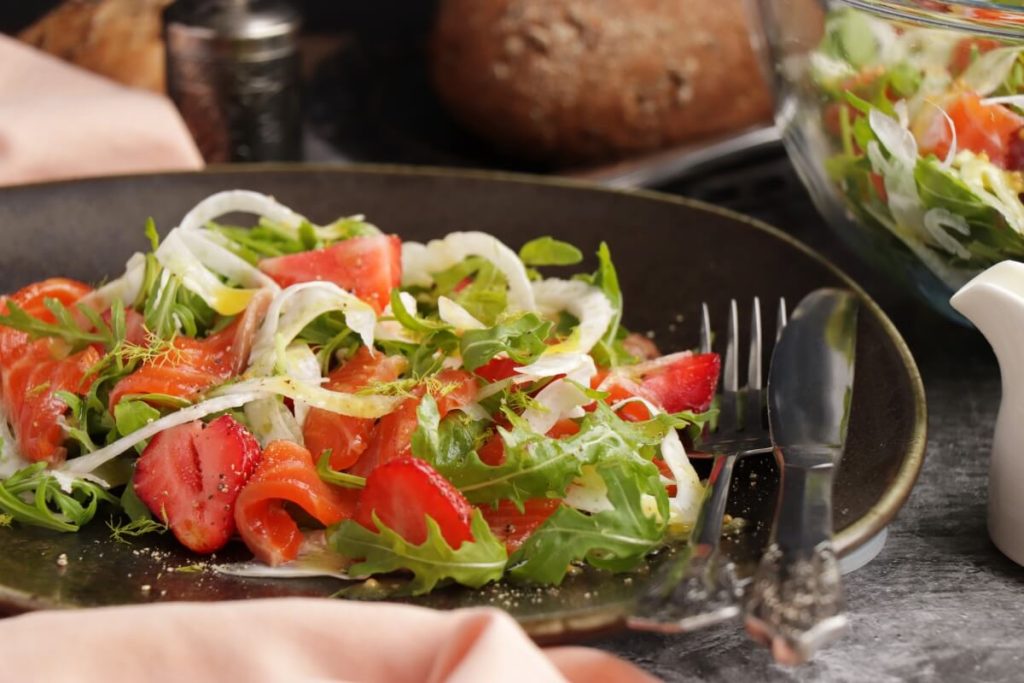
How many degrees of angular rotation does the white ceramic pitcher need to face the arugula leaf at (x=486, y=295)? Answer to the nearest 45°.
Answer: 0° — it already faces it

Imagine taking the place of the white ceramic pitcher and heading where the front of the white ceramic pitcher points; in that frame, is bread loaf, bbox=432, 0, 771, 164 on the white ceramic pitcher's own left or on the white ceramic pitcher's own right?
on the white ceramic pitcher's own right

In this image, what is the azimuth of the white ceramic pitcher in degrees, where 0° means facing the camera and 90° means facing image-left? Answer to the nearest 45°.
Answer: approximately 90°

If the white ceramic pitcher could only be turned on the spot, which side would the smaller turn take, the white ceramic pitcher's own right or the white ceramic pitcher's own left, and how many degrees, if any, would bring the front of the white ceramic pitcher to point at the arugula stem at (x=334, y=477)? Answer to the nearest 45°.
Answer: approximately 45° to the white ceramic pitcher's own left
